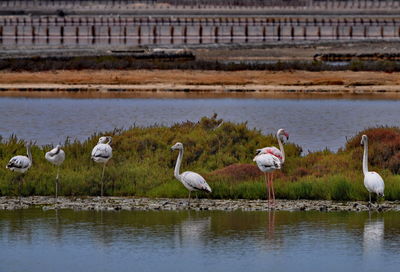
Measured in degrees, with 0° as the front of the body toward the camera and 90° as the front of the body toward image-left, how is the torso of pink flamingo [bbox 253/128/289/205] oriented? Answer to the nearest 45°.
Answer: approximately 270°
